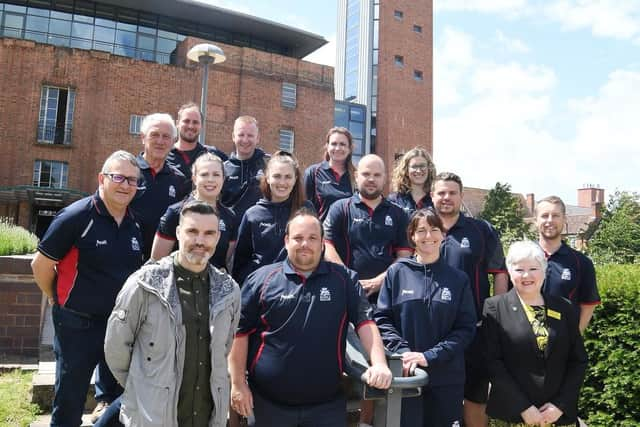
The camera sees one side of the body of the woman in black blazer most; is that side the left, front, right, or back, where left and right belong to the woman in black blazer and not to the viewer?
front

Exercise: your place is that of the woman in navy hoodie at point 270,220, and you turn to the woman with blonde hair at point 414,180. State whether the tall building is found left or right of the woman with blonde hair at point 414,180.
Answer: left

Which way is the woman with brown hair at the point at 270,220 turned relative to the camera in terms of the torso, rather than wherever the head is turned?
toward the camera

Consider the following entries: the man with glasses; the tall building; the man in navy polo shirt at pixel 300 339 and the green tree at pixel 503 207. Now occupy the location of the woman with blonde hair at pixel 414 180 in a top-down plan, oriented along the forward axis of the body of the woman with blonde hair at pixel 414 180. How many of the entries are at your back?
2

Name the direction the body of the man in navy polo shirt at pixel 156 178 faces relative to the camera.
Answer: toward the camera

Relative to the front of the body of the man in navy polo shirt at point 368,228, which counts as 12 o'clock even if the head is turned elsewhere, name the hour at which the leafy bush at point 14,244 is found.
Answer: The leafy bush is roughly at 4 o'clock from the man in navy polo shirt.

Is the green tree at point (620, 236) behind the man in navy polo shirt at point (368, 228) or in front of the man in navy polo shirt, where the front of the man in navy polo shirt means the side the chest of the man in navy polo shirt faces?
behind

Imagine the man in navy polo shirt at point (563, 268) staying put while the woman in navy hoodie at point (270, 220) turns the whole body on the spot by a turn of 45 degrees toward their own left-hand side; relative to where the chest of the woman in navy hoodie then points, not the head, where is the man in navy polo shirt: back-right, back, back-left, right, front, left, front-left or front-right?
front-left

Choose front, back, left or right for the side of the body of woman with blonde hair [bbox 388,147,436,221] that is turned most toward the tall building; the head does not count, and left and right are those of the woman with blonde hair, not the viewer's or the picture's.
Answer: back

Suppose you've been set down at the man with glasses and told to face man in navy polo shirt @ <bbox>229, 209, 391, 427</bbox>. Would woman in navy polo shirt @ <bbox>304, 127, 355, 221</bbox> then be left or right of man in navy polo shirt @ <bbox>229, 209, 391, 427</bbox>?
left
